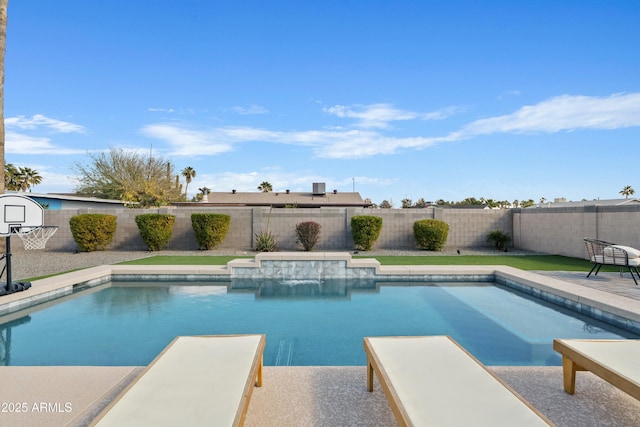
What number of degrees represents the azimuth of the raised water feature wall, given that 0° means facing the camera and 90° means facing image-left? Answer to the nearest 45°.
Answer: approximately 0°

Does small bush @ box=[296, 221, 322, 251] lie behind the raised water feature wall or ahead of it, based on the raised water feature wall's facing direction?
behind

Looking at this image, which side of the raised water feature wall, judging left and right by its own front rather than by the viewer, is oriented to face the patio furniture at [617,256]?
left

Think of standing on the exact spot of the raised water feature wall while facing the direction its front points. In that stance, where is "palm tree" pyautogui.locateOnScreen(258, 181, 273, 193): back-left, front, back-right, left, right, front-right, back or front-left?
back

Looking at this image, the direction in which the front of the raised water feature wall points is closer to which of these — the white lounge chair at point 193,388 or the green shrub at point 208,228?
the white lounge chair

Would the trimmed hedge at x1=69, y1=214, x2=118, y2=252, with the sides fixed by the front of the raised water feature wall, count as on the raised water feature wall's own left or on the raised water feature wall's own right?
on the raised water feature wall's own right

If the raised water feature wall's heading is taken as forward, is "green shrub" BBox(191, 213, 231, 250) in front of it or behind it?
behind

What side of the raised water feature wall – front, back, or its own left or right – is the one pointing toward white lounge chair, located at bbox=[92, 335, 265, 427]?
front

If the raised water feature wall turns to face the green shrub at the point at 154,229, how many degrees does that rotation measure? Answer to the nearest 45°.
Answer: approximately 135° to its right

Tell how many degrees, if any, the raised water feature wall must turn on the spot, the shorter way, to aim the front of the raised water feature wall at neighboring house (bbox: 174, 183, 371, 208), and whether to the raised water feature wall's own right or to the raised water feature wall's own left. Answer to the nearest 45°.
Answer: approximately 180°
